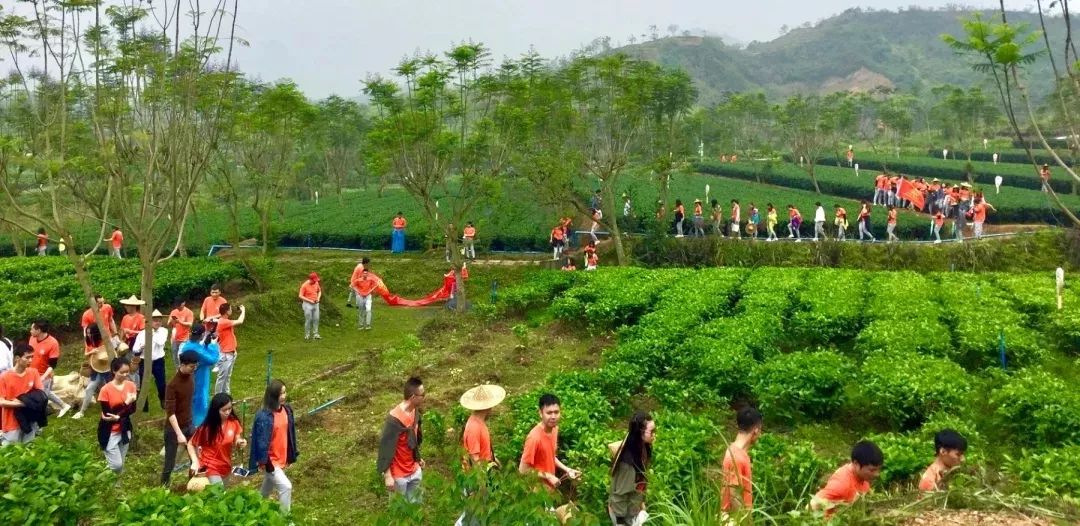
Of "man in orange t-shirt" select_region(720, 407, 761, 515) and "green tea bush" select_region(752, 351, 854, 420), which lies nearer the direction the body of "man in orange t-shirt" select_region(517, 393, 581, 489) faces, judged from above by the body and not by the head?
the man in orange t-shirt

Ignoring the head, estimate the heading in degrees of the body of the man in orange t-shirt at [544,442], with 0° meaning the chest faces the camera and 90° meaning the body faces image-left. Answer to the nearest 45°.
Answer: approximately 315°

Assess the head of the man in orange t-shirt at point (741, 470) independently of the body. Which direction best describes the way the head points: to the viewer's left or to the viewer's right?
to the viewer's right

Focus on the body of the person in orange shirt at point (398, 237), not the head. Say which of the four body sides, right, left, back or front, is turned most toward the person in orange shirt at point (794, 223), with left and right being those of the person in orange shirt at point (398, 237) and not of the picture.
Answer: left
